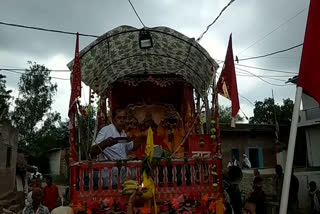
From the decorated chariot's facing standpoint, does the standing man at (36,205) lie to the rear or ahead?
ahead

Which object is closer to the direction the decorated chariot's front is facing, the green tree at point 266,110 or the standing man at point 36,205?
the standing man

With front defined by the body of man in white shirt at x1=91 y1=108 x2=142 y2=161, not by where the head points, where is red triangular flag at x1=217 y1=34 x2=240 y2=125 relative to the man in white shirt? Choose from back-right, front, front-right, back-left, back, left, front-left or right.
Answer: front-left

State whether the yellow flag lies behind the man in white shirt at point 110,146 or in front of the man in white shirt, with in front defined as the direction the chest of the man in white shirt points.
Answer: in front

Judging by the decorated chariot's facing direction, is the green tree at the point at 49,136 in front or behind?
behind
